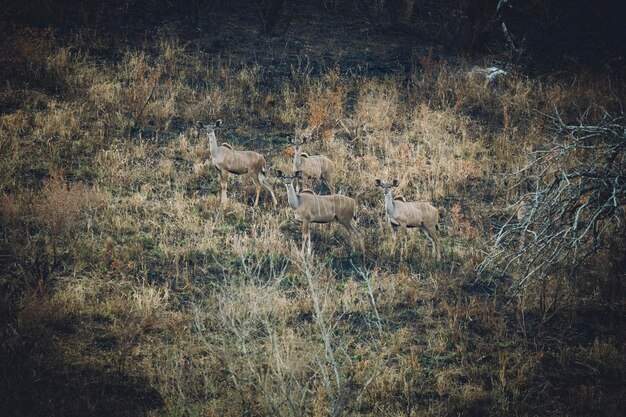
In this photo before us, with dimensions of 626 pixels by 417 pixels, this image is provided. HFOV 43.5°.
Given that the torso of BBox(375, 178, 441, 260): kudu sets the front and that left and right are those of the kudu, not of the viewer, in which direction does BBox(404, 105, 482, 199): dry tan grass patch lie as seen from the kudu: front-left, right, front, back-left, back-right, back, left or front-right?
right

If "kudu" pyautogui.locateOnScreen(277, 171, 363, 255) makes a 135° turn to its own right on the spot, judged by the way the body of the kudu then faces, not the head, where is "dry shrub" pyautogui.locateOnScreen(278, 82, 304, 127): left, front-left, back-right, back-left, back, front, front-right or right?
front-left

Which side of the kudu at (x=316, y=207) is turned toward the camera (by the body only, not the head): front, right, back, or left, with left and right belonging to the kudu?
left

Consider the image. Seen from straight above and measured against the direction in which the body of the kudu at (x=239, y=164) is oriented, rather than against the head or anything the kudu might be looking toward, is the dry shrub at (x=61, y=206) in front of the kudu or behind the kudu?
in front

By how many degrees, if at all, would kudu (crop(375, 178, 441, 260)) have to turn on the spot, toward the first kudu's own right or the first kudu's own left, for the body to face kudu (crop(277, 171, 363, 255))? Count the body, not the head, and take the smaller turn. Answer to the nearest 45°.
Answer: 0° — it already faces it

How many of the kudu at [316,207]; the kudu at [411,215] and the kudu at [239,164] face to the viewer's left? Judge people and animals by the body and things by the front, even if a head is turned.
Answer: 3

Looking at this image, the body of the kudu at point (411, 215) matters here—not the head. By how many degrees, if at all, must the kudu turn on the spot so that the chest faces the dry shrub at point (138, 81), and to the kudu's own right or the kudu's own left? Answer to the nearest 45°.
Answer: approximately 45° to the kudu's own right

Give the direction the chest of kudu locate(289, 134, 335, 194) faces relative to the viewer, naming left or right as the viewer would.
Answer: facing the viewer and to the left of the viewer

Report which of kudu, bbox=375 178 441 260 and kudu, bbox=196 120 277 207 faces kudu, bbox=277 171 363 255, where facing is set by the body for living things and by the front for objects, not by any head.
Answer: kudu, bbox=375 178 441 260

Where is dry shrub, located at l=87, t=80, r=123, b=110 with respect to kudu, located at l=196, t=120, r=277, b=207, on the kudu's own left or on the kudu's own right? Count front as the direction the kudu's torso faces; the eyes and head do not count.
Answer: on the kudu's own right

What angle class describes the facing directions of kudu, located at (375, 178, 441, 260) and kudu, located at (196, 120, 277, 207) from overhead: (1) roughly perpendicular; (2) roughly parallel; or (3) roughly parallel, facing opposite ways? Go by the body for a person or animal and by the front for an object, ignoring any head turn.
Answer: roughly parallel

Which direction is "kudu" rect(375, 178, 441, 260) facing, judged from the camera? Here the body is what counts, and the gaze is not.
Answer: to the viewer's left

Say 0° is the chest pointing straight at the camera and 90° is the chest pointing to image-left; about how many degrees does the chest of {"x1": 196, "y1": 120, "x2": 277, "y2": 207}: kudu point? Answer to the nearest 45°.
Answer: approximately 90°

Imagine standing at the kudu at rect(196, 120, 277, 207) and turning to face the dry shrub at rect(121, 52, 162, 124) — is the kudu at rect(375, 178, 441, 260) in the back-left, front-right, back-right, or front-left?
back-right

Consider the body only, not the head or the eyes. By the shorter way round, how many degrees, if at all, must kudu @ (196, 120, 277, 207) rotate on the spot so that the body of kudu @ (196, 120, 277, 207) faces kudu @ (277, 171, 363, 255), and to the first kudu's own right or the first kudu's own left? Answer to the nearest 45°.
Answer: approximately 135° to the first kudu's own left
